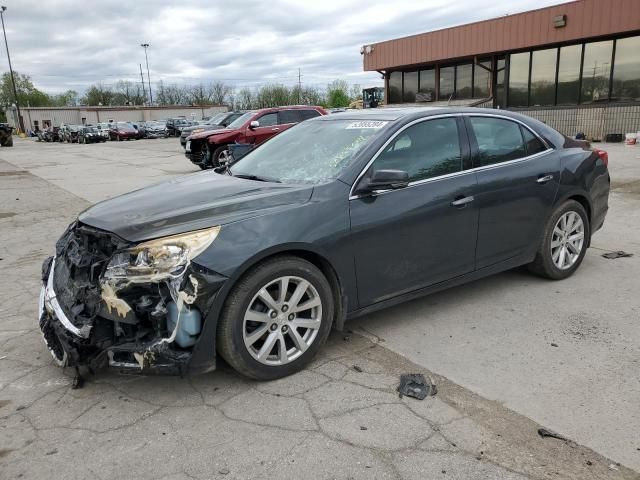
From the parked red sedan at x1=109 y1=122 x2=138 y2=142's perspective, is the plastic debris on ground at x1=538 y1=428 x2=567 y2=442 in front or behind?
in front

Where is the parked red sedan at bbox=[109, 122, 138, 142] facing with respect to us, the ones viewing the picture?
facing the viewer and to the right of the viewer

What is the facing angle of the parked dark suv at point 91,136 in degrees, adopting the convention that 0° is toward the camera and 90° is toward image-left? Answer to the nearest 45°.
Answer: approximately 315°

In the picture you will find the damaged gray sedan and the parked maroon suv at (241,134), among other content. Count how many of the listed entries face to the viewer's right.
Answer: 0

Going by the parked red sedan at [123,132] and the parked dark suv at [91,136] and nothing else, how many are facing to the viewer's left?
0

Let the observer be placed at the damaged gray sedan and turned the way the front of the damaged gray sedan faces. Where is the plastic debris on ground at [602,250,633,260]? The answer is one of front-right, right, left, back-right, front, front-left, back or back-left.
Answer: back

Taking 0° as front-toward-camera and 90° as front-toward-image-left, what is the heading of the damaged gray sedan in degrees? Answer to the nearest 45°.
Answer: approximately 45°

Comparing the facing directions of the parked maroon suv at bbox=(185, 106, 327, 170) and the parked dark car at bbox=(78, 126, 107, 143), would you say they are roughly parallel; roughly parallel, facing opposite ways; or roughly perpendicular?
roughly perpendicular

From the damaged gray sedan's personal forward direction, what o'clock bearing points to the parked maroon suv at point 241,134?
The parked maroon suv is roughly at 4 o'clock from the damaged gray sedan.

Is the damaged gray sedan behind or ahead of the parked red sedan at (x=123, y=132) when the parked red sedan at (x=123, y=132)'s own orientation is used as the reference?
ahead

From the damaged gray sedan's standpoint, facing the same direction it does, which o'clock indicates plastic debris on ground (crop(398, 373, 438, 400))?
The plastic debris on ground is roughly at 9 o'clock from the damaged gray sedan.

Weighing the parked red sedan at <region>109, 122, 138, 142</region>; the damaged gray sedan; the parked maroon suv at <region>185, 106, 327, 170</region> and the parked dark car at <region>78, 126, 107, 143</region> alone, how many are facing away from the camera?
0

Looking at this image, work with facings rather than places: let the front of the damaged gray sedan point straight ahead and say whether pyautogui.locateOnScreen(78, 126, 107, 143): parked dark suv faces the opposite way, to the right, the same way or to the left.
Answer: to the left
